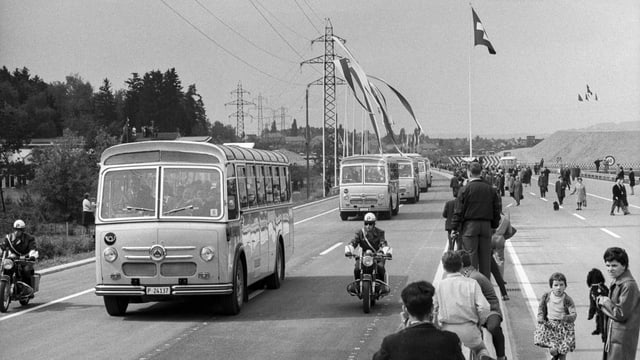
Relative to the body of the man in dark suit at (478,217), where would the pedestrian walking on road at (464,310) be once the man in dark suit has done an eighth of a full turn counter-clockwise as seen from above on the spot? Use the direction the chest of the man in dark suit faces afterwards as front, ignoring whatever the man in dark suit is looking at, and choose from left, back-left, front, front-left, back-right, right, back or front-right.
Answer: back-left

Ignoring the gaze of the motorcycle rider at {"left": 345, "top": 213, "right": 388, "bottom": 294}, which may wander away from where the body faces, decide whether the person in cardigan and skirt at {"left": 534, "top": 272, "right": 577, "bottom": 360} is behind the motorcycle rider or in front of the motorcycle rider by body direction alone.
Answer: in front

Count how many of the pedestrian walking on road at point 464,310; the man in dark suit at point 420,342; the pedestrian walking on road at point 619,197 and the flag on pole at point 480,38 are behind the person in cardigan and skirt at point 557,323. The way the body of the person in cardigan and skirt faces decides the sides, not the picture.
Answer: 2

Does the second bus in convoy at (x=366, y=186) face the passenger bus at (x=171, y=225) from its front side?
yes

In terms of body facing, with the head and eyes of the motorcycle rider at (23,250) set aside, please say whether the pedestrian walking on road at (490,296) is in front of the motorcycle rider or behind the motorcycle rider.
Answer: in front

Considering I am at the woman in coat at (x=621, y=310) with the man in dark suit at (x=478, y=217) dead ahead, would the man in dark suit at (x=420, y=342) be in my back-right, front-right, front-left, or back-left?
back-left

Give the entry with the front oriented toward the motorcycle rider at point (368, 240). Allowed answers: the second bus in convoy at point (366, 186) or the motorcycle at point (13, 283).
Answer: the second bus in convoy

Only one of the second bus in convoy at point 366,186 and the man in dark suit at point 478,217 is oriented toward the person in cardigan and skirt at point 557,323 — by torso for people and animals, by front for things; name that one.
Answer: the second bus in convoy

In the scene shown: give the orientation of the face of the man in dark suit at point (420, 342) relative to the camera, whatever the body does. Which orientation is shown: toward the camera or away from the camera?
away from the camera
